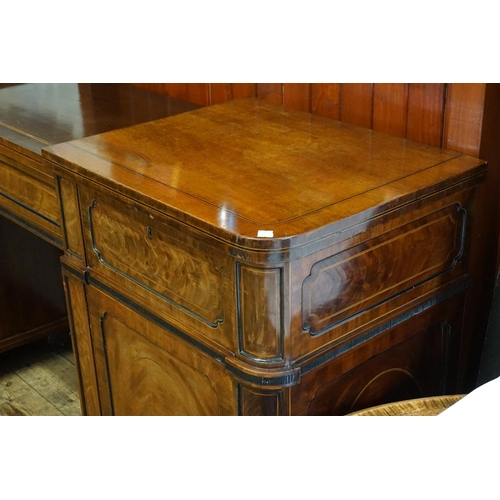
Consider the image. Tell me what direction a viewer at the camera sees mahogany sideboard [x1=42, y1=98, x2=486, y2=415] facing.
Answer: facing the viewer and to the left of the viewer

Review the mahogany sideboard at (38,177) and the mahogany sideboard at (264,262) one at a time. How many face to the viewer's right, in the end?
0

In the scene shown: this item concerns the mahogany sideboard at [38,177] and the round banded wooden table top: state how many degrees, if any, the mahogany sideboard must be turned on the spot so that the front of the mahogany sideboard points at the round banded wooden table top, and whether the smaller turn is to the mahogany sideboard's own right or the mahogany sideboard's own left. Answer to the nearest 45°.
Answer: approximately 90° to the mahogany sideboard's own left
